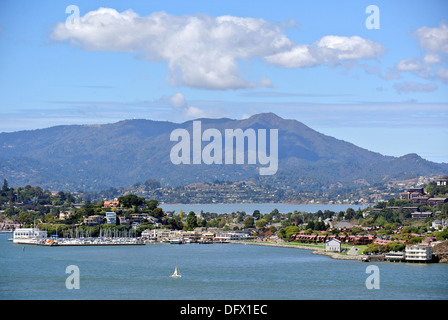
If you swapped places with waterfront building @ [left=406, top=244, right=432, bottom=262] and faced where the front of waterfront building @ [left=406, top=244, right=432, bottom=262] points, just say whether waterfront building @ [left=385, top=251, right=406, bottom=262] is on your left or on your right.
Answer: on your right

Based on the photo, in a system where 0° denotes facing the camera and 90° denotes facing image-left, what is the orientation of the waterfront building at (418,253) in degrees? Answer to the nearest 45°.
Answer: approximately 0°

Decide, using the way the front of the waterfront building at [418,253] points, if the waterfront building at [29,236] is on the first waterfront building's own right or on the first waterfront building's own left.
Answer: on the first waterfront building's own right

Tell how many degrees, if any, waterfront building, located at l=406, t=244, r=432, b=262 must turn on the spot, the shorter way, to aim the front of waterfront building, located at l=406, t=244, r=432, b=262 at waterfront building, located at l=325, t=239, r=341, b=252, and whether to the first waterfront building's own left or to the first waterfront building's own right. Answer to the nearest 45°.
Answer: approximately 135° to the first waterfront building's own right
